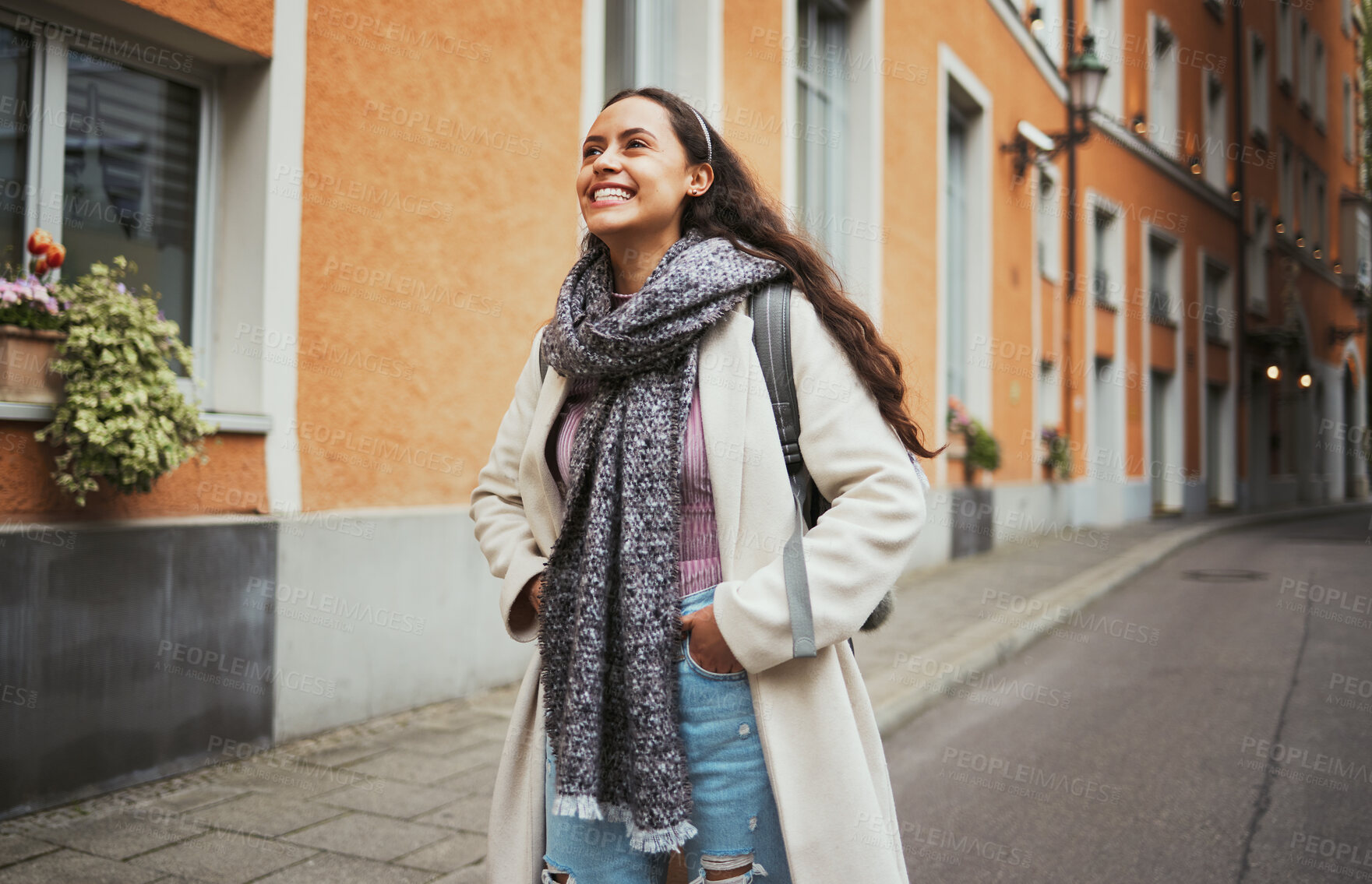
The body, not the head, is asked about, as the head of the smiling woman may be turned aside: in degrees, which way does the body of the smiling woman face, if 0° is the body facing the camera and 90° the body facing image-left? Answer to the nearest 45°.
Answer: approximately 45°

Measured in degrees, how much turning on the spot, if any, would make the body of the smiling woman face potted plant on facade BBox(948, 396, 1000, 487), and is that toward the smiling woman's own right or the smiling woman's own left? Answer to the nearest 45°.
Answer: approximately 135° to the smiling woman's own right

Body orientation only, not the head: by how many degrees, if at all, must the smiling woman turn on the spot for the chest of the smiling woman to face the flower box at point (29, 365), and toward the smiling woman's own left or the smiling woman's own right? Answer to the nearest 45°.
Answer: approximately 90° to the smiling woman's own right

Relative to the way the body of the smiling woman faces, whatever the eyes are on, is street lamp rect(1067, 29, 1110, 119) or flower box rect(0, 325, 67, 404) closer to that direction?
the flower box

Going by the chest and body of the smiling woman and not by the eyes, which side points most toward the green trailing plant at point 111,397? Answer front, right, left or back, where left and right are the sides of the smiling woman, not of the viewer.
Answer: right

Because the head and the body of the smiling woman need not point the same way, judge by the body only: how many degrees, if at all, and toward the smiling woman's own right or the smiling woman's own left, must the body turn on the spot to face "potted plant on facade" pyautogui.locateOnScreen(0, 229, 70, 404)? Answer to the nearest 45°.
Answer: approximately 90° to the smiling woman's own right

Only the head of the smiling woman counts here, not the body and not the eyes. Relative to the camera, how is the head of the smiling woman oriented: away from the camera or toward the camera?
toward the camera
